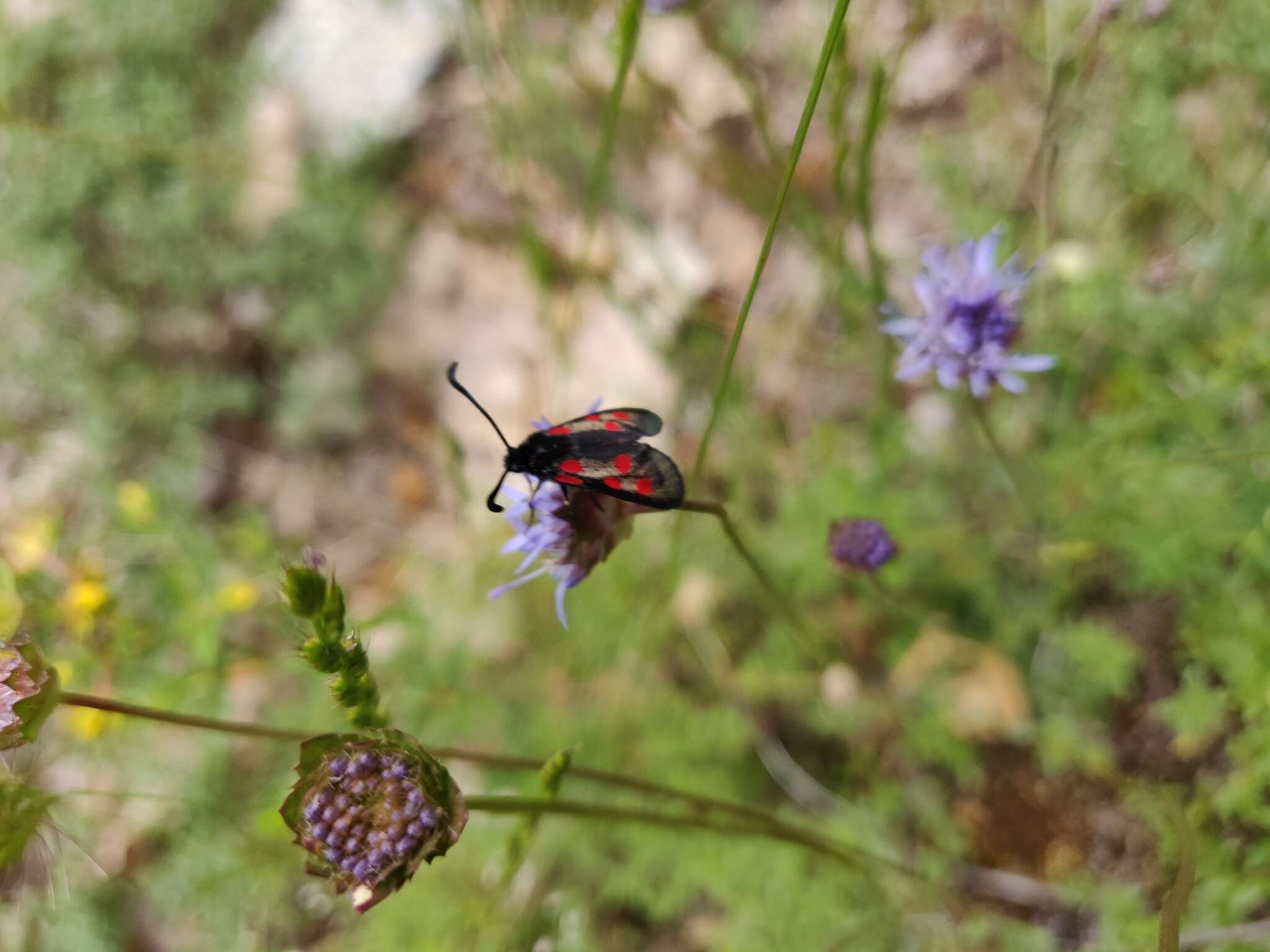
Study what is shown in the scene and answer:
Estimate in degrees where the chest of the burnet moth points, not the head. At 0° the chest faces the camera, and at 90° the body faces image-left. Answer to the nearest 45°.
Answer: approximately 90°

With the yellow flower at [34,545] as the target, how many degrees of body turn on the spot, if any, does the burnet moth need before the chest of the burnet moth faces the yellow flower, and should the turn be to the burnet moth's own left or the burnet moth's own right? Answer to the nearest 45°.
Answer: approximately 45° to the burnet moth's own right
